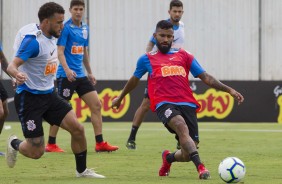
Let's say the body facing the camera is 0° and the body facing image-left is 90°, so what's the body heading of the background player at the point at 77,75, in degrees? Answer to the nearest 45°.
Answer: approximately 315°

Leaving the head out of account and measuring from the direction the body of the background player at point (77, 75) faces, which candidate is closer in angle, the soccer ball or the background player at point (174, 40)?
the soccer ball

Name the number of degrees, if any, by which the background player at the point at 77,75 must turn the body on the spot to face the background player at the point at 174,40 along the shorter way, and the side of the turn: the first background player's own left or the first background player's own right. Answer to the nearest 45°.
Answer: approximately 45° to the first background player's own left

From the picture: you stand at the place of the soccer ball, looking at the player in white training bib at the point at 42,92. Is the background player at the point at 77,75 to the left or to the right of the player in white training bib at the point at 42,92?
right

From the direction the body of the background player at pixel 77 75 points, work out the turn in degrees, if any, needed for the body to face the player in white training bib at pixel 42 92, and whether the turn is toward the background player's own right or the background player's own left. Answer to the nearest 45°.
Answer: approximately 45° to the background player's own right
